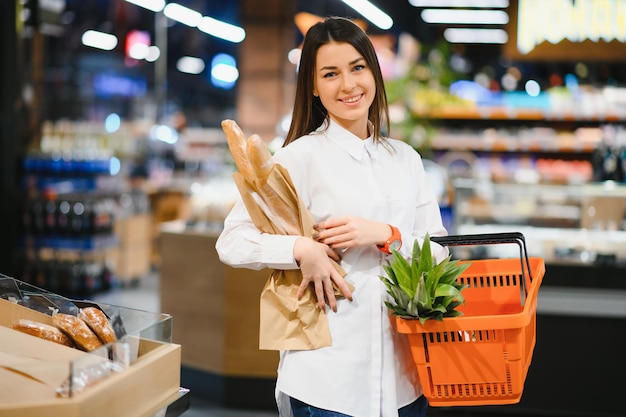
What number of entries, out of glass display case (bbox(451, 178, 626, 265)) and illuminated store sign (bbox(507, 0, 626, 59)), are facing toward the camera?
2

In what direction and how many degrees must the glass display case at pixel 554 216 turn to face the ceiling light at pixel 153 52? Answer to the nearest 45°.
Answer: approximately 135° to its right

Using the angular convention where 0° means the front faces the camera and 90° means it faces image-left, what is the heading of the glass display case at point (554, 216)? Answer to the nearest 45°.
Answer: approximately 0°

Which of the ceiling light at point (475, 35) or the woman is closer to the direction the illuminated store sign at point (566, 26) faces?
the woman

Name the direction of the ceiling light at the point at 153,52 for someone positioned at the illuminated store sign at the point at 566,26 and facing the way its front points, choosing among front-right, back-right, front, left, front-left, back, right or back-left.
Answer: back-right

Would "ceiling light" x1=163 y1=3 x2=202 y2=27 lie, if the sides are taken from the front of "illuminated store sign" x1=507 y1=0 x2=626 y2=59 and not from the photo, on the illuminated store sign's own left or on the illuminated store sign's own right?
on the illuminated store sign's own right

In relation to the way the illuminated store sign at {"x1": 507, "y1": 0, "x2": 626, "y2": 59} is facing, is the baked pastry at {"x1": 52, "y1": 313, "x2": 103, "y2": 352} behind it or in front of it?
in front

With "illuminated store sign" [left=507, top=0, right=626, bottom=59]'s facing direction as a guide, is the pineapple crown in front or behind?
in front

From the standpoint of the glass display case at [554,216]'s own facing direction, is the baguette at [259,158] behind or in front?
in front

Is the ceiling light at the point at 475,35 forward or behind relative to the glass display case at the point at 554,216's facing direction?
behind
